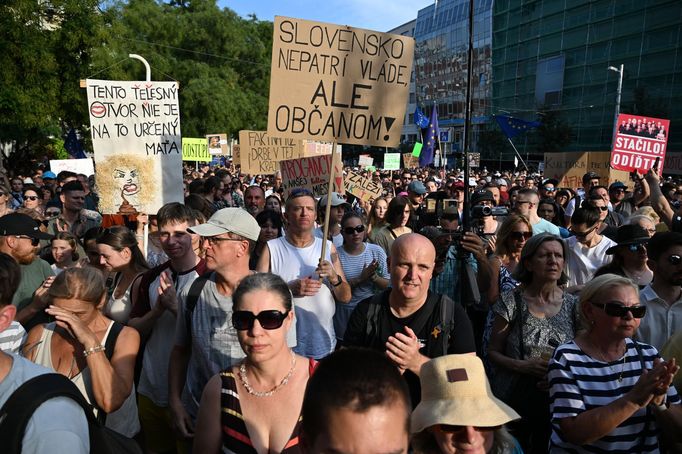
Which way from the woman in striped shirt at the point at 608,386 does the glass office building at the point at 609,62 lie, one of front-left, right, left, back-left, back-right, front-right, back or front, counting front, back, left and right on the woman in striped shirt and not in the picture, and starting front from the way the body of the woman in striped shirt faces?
back-left

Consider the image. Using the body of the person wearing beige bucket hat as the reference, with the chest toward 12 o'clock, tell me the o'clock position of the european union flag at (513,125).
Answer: The european union flag is roughly at 6 o'clock from the person wearing beige bucket hat.

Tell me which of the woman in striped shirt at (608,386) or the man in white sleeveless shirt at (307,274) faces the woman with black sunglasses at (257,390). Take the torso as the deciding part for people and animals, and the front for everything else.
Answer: the man in white sleeveless shirt

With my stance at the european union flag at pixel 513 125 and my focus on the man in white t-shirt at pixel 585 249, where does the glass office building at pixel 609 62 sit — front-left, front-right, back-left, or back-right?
back-left

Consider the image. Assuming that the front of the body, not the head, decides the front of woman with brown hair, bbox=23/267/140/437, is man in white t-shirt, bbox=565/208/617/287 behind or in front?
behind

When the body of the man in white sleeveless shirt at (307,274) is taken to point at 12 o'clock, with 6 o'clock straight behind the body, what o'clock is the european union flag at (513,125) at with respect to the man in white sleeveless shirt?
The european union flag is roughly at 7 o'clock from the man in white sleeveless shirt.

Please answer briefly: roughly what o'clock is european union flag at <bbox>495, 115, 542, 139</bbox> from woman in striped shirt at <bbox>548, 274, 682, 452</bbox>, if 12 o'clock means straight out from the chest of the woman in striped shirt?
The european union flag is roughly at 7 o'clock from the woman in striped shirt.

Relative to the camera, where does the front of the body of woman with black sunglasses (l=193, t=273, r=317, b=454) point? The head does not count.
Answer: toward the camera

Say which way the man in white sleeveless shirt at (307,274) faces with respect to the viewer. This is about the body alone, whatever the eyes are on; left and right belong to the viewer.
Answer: facing the viewer

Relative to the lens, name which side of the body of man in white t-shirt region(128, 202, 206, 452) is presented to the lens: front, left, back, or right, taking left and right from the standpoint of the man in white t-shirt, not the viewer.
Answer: front

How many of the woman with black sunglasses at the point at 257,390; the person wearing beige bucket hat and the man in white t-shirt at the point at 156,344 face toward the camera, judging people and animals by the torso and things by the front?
3

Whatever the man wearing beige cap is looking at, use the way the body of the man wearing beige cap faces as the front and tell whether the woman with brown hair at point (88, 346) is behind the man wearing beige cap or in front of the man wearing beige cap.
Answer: in front

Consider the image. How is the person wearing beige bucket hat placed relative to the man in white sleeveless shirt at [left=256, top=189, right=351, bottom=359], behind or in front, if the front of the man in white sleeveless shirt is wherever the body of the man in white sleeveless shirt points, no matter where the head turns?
in front

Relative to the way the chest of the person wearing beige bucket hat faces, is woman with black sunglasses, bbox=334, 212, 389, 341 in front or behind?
behind
